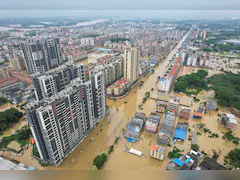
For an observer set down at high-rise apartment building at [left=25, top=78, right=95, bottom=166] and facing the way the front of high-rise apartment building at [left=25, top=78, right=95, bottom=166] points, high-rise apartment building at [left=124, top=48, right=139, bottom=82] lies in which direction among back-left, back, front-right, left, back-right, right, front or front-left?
left

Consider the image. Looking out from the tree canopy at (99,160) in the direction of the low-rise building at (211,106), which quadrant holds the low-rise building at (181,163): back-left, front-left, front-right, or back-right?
front-right

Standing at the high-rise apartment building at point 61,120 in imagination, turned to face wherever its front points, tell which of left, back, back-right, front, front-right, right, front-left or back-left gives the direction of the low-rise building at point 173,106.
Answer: front-left

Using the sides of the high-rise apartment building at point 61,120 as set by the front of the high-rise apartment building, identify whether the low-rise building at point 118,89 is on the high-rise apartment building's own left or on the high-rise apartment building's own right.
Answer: on the high-rise apartment building's own left

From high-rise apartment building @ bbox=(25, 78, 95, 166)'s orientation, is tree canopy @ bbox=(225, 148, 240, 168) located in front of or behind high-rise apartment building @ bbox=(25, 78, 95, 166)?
in front

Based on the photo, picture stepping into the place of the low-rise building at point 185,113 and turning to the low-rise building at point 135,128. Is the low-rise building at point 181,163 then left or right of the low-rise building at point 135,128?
left

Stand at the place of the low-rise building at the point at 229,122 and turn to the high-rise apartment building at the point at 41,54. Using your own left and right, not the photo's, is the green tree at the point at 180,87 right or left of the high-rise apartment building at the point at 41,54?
right

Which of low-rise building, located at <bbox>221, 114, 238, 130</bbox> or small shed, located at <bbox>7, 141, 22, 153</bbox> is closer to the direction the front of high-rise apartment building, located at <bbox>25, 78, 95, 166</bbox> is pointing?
the low-rise building

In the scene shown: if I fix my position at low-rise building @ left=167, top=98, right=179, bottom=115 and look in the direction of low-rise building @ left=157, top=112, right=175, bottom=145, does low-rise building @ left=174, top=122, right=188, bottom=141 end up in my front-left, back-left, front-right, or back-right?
front-left

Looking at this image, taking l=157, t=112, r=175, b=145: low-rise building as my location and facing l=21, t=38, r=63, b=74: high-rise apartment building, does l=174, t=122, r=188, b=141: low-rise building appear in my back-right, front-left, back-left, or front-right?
back-right

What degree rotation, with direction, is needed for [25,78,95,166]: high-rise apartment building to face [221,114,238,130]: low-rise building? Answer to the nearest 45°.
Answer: approximately 45° to its left

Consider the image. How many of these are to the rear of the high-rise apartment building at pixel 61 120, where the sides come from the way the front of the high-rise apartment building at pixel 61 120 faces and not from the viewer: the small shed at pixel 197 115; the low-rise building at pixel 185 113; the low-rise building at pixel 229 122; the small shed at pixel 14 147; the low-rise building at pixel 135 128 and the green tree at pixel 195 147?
1

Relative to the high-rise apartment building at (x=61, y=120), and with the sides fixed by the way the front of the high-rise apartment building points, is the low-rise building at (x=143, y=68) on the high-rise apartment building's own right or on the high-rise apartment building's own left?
on the high-rise apartment building's own left

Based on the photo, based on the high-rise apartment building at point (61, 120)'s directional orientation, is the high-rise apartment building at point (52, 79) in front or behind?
behind

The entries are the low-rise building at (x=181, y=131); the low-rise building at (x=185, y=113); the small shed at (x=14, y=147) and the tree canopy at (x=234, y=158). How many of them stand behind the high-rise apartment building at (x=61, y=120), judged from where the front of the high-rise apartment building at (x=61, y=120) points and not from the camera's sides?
1
